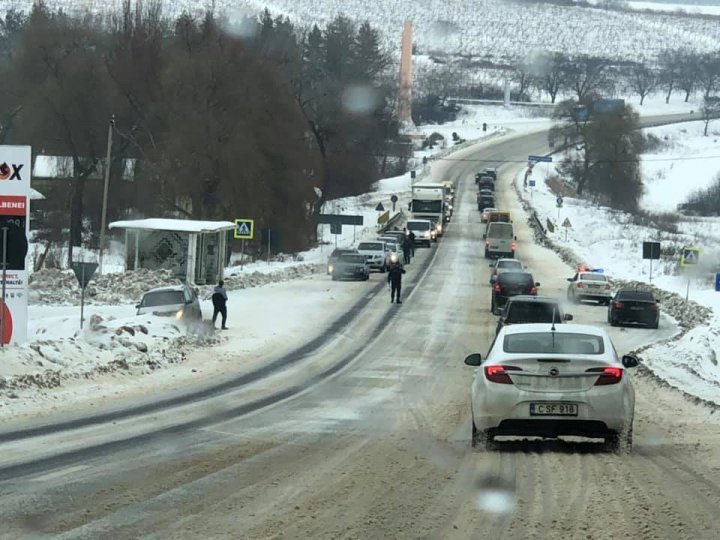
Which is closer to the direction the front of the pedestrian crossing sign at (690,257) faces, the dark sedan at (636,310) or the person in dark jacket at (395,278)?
the dark sedan

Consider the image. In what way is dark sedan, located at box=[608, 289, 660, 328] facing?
away from the camera

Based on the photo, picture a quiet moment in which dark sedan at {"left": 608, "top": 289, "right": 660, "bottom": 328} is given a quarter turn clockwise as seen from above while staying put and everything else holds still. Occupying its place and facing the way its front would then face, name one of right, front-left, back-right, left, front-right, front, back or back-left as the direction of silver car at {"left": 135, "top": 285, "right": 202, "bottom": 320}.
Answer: back-right

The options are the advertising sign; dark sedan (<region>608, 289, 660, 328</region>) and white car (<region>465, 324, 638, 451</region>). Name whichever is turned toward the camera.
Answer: the advertising sign

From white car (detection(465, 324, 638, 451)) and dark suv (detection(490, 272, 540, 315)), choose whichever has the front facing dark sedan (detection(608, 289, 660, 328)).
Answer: the white car

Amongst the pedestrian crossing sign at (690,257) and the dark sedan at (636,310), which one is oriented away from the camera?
the dark sedan

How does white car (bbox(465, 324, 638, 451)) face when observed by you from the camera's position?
facing away from the viewer

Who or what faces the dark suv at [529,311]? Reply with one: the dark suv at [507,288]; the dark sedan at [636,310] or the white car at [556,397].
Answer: the white car

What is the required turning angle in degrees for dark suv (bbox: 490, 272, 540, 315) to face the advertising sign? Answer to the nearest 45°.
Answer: approximately 135° to its left

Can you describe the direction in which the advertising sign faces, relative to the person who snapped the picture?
facing the viewer

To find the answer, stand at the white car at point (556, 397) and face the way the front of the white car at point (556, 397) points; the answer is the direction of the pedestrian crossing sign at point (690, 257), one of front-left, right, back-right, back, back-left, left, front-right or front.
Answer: front

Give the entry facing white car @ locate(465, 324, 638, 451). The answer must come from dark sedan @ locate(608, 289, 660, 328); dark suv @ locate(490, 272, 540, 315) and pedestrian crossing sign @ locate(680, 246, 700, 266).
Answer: the pedestrian crossing sign

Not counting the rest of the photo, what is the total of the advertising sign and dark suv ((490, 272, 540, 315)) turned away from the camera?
1

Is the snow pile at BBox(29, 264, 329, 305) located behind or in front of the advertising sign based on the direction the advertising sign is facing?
behind

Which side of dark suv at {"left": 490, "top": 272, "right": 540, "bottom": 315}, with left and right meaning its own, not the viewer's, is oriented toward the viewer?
back

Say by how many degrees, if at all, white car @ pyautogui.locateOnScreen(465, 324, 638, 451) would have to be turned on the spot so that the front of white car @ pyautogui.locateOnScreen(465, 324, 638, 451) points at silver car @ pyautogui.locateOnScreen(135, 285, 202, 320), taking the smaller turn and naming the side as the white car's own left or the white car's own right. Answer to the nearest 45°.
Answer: approximately 45° to the white car's own left

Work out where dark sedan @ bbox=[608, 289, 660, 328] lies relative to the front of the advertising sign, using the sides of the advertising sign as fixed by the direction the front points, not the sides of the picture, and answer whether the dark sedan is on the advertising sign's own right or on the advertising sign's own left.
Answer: on the advertising sign's own left

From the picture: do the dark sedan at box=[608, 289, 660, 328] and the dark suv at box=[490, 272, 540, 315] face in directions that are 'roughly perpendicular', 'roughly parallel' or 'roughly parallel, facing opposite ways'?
roughly parallel

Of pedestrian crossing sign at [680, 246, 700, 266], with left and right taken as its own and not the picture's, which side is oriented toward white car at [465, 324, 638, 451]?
front

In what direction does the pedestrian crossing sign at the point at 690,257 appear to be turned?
toward the camera

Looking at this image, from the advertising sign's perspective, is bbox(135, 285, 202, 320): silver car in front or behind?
behind

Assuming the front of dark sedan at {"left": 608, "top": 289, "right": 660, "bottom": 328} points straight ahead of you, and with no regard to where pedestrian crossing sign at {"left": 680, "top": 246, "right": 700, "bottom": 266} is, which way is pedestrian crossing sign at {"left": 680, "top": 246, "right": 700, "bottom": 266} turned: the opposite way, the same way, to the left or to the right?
the opposite way
